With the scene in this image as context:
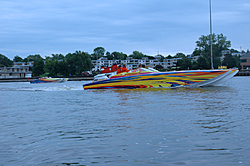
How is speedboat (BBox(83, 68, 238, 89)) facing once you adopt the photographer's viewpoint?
facing to the right of the viewer
